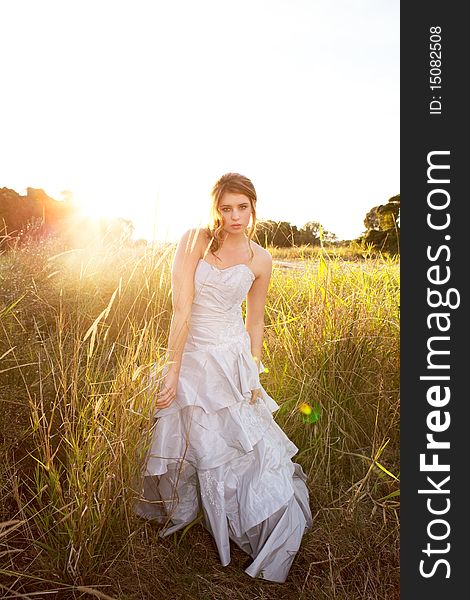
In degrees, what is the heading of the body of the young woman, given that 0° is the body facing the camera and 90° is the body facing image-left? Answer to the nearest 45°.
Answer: approximately 0°
